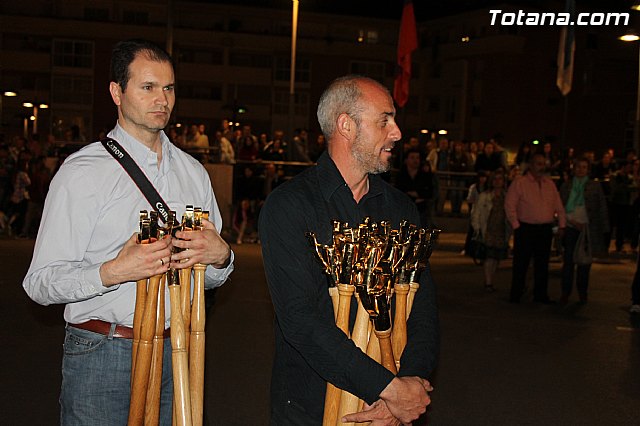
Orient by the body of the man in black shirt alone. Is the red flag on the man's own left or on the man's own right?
on the man's own left

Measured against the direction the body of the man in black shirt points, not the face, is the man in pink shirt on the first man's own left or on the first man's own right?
on the first man's own left

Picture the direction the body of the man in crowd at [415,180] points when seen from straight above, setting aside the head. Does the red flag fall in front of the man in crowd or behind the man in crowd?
behind

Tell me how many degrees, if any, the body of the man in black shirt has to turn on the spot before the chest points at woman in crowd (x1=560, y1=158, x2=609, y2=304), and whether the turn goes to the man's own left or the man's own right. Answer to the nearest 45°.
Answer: approximately 135° to the man's own left

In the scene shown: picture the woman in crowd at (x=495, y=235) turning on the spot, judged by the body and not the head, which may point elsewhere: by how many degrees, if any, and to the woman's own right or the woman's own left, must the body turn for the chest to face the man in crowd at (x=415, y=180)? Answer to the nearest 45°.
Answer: approximately 180°

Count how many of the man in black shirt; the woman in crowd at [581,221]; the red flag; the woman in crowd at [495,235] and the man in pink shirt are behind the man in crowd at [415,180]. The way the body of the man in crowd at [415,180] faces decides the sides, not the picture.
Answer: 1

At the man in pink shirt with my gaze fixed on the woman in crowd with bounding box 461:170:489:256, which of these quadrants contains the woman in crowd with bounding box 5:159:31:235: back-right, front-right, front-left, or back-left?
front-left

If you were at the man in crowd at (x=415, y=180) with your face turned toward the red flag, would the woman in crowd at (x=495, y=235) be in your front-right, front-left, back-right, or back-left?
back-right

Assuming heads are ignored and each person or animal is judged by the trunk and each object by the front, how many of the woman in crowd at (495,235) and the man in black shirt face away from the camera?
0

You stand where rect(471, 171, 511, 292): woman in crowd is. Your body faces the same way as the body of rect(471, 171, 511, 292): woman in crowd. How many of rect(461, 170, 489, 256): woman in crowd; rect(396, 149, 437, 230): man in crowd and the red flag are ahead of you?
0

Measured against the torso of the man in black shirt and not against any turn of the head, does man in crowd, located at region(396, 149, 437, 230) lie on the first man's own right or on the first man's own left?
on the first man's own left

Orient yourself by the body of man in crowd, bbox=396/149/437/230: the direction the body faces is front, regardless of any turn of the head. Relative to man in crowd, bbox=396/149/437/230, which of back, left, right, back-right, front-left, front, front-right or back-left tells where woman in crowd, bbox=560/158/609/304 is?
front-left

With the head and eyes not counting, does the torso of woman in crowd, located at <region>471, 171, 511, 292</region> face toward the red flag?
no

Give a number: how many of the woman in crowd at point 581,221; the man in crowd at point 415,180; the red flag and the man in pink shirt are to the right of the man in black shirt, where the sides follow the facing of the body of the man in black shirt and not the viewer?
0

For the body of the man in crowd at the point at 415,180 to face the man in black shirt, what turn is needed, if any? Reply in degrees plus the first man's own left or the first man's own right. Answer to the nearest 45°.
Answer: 0° — they already face them

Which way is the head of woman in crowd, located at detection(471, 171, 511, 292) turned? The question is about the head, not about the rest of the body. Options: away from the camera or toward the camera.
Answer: toward the camera

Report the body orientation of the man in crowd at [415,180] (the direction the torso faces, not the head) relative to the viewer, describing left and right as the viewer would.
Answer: facing the viewer

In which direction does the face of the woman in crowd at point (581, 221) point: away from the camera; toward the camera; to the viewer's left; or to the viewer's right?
toward the camera

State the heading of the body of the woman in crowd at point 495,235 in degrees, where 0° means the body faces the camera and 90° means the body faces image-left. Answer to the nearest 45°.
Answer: approximately 315°
